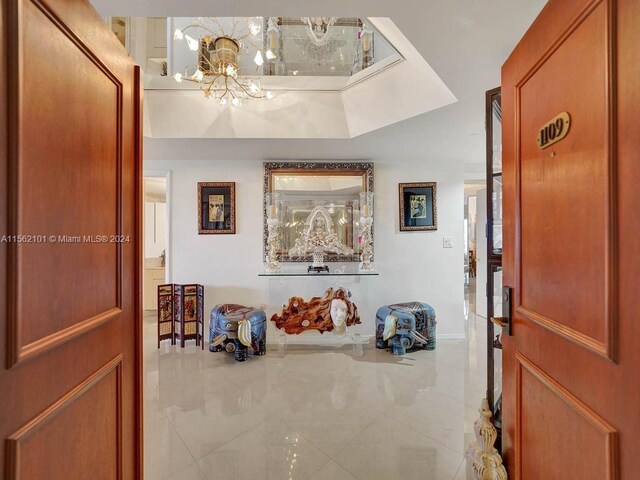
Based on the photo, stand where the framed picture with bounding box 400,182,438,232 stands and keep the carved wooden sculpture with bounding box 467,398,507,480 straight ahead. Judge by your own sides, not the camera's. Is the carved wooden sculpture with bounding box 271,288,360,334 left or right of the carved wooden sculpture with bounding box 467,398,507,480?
right

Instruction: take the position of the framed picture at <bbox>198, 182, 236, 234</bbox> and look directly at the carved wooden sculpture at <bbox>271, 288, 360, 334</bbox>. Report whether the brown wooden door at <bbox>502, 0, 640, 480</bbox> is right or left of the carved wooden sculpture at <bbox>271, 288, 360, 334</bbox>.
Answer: right

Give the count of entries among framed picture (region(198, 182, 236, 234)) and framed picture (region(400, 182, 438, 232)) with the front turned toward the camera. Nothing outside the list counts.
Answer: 2

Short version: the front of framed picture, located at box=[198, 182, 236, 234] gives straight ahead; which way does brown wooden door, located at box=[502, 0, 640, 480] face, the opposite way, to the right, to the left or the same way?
to the right

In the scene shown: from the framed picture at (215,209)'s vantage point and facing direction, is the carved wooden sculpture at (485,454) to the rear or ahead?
ahead

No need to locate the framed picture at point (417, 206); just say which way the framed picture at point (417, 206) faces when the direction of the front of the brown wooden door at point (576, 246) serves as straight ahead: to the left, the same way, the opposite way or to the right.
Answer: to the left

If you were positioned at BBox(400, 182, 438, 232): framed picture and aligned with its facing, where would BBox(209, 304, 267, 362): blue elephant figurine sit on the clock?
The blue elephant figurine is roughly at 2 o'clock from the framed picture.

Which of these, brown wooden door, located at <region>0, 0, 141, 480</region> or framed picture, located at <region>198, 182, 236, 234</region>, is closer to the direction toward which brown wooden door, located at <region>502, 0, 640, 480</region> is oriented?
the brown wooden door

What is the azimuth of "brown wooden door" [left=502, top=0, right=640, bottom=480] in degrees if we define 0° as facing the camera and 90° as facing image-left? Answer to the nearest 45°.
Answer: approximately 45°

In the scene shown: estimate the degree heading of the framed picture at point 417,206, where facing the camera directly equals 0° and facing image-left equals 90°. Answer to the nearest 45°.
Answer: approximately 0°

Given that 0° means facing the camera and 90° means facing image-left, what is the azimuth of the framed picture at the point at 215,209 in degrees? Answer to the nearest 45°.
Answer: approximately 0°

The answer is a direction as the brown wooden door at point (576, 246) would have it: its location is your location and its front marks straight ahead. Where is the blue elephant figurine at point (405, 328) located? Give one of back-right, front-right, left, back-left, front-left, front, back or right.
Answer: right

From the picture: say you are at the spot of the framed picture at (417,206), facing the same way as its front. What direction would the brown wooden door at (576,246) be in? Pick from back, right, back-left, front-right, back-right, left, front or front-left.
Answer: front
